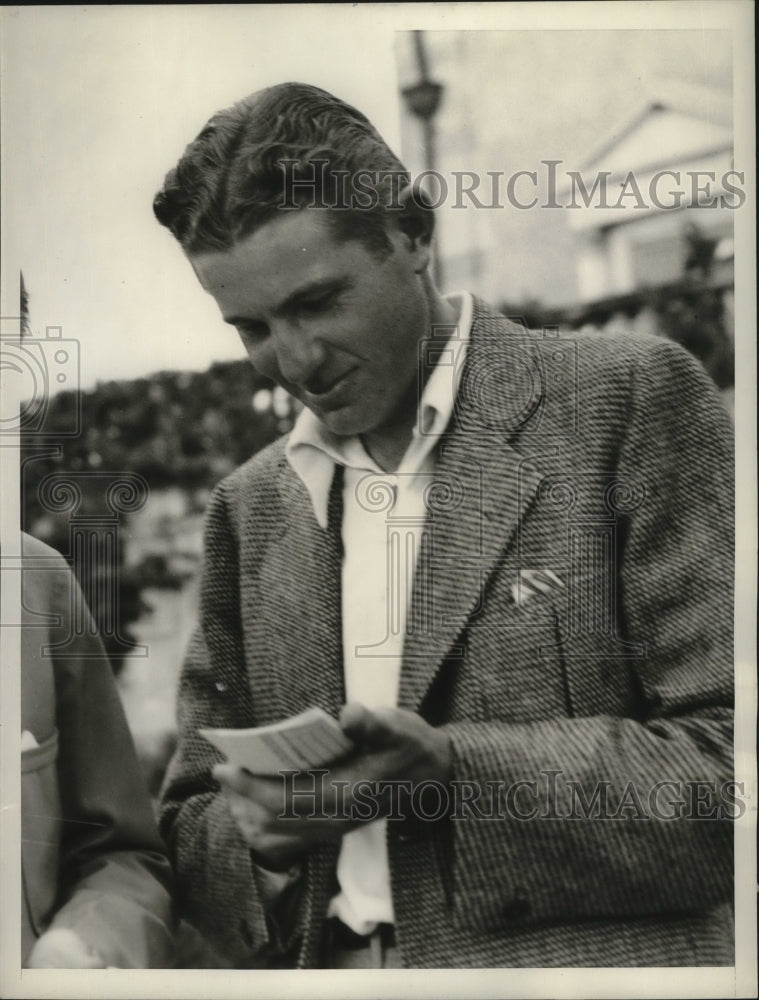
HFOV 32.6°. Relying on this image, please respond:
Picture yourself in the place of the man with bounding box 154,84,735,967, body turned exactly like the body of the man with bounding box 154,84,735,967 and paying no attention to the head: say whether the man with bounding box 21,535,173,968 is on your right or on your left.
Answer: on your right

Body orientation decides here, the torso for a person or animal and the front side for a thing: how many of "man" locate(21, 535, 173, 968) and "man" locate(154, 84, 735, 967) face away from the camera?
0

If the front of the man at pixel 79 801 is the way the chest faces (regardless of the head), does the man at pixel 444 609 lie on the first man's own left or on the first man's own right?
on the first man's own left

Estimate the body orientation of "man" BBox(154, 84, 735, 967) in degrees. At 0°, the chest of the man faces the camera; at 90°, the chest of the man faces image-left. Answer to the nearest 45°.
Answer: approximately 45°
